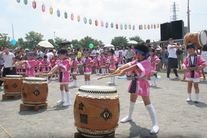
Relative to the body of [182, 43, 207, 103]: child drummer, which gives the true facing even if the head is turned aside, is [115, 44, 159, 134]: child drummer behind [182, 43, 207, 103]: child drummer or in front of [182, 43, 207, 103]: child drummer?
in front

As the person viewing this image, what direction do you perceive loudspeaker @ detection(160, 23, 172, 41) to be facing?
facing the viewer and to the left of the viewer

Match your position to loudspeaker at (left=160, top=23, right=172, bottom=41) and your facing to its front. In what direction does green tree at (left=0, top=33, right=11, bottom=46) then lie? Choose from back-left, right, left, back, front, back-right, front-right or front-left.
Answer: front-right

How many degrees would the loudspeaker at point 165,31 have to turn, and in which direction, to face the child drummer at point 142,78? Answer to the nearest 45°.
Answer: approximately 45° to its left

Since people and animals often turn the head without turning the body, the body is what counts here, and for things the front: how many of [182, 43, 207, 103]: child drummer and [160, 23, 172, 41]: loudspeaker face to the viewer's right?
0

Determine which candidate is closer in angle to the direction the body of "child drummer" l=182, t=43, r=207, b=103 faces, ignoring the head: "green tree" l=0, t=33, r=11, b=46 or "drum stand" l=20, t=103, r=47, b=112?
the drum stand

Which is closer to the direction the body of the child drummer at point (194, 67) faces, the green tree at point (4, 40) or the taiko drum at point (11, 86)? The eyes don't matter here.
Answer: the taiko drum

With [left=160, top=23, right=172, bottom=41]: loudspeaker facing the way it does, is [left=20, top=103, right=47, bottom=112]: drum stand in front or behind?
in front

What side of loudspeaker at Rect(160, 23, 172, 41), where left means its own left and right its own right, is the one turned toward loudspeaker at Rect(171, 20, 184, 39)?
left

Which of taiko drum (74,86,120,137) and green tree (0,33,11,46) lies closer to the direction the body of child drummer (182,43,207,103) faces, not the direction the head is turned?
the taiko drum

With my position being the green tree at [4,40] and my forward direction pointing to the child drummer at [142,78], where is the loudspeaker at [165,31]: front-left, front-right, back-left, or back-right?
front-left
